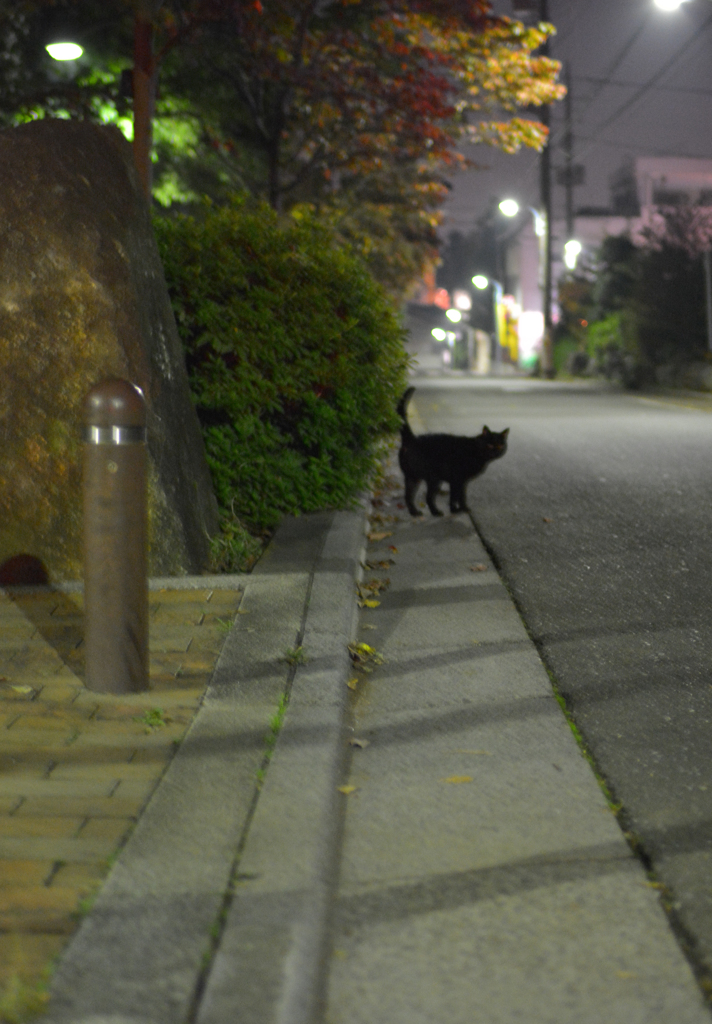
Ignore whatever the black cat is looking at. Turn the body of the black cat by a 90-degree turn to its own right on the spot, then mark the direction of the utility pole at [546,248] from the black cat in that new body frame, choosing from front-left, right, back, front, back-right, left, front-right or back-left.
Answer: back

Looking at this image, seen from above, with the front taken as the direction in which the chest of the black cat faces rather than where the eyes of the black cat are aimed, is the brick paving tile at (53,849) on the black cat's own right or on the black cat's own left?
on the black cat's own right

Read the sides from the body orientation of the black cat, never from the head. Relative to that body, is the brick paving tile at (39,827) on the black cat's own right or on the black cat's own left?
on the black cat's own right

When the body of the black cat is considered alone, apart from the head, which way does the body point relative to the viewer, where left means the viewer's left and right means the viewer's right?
facing to the right of the viewer

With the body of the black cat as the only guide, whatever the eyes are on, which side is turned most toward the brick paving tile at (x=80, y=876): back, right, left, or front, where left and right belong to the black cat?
right

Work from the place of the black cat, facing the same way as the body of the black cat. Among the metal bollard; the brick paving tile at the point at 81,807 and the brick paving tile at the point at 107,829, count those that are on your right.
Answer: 3

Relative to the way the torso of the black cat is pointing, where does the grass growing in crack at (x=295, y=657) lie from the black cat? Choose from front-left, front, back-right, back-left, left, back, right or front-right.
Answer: right

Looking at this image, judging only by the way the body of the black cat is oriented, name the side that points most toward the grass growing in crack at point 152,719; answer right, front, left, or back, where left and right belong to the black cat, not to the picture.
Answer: right

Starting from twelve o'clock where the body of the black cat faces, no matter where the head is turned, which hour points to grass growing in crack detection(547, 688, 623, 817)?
The grass growing in crack is roughly at 3 o'clock from the black cat.

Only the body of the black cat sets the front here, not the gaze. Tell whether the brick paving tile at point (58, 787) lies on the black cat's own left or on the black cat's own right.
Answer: on the black cat's own right

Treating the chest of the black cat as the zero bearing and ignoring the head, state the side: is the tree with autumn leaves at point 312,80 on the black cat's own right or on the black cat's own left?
on the black cat's own left

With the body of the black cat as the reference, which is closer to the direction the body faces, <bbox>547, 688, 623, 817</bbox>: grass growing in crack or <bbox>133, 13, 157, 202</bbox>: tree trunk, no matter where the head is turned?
the grass growing in crack

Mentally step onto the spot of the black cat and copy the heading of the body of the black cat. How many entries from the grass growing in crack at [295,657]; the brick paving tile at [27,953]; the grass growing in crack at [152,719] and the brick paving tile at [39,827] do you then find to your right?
4

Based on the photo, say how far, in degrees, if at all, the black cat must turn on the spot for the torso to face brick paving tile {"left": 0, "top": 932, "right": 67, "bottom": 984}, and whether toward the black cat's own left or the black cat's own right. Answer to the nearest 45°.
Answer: approximately 90° to the black cat's own right
